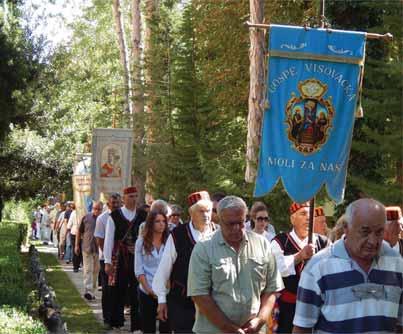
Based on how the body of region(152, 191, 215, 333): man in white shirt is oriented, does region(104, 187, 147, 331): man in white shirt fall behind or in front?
behind

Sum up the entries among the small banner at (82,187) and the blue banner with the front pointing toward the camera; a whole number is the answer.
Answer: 2

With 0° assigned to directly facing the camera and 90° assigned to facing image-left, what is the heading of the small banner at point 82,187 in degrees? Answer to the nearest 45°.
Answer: approximately 0°

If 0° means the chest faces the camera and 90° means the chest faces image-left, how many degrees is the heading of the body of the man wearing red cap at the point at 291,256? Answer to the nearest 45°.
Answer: approximately 315°

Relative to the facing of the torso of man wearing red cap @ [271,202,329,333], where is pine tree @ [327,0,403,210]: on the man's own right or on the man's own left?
on the man's own left

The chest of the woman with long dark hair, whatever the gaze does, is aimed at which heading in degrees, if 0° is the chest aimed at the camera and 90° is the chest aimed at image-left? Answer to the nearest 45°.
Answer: approximately 315°
